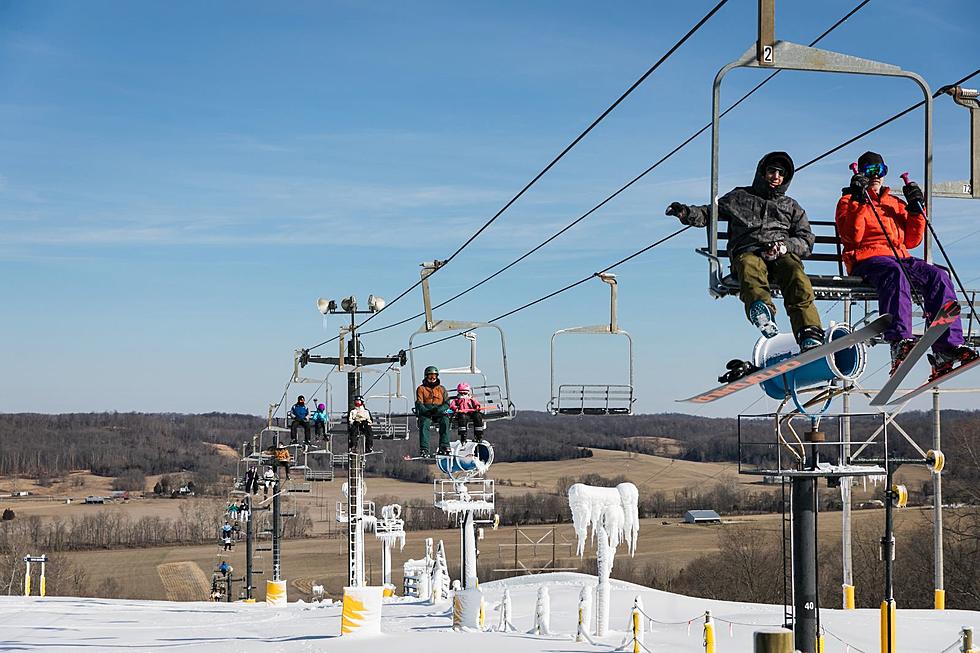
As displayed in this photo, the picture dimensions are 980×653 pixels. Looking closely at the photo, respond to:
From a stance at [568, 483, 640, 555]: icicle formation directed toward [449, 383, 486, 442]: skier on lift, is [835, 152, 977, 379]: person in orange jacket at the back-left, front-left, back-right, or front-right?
back-left

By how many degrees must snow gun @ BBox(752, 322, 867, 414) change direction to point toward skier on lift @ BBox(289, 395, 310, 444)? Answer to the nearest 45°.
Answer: approximately 180°

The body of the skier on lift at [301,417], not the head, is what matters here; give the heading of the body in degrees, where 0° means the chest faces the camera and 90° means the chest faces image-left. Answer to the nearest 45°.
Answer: approximately 0°

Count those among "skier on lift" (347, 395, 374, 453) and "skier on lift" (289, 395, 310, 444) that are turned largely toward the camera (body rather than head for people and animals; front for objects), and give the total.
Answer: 2

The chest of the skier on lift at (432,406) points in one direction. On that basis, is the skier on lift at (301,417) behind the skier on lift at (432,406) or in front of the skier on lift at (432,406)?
behind

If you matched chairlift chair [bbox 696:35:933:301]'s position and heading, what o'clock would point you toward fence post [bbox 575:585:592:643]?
The fence post is roughly at 7 o'clock from the chairlift chair.

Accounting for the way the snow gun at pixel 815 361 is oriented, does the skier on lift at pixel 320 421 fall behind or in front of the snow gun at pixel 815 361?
behind

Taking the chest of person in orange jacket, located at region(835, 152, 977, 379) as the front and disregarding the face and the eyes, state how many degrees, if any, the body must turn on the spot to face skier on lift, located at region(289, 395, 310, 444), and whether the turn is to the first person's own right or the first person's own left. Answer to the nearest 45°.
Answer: approximately 180°

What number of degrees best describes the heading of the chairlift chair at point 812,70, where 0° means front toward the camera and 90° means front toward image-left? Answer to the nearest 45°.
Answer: approximately 315°

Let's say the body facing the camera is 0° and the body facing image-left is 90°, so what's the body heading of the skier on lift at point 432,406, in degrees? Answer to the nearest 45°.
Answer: approximately 0°
